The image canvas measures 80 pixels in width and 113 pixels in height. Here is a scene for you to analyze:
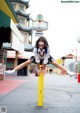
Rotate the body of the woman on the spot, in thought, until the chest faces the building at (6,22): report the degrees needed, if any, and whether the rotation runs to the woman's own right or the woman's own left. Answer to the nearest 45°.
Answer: approximately 180°

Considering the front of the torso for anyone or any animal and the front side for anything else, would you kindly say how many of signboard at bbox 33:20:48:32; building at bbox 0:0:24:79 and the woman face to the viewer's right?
1

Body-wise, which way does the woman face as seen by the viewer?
toward the camera

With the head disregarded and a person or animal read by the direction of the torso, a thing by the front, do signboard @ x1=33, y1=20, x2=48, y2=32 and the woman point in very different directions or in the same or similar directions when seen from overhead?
same or similar directions

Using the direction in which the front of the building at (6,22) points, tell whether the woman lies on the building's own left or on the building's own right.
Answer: on the building's own right

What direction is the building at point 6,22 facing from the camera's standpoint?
to the viewer's right

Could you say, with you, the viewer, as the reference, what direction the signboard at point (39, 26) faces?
facing the viewer

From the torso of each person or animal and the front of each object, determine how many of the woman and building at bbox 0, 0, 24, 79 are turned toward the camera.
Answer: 1

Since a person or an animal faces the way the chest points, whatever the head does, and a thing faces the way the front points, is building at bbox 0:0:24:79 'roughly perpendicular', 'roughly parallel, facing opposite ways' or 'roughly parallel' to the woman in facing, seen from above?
roughly perpendicular
